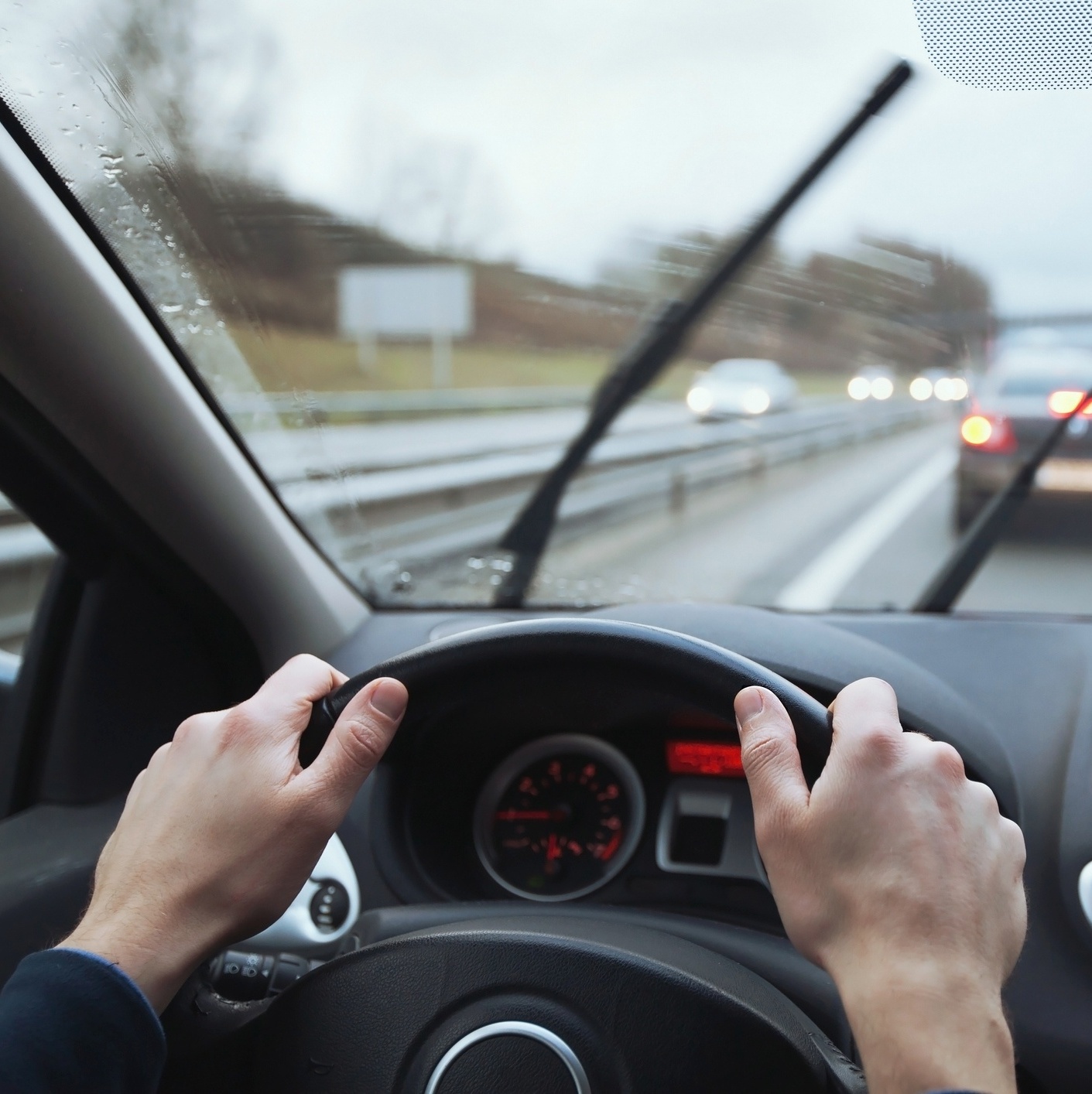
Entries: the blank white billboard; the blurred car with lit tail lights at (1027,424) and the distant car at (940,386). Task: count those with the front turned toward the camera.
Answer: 2

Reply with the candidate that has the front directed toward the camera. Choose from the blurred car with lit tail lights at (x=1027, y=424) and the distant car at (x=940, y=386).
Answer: the distant car at (x=940, y=386)

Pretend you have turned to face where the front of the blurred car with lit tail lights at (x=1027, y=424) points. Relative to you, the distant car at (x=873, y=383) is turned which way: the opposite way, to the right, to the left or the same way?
the opposite way

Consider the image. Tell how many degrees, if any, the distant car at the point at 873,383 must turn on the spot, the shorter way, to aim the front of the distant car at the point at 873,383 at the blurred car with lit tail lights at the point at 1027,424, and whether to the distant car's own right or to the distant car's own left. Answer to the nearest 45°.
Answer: approximately 45° to the distant car's own left

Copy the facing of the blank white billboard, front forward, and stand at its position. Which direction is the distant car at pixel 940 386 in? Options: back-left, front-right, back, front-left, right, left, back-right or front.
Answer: left

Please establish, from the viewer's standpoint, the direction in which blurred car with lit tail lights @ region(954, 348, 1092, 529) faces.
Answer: facing away from the viewer

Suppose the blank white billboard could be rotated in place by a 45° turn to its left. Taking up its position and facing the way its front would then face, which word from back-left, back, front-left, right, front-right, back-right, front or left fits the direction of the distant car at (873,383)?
front-left

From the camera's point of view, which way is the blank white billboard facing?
toward the camera

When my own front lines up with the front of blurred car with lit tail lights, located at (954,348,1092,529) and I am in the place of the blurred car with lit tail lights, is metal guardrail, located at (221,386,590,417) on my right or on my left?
on my left

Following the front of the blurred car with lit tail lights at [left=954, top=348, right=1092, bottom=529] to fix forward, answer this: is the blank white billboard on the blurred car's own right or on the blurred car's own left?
on the blurred car's own left

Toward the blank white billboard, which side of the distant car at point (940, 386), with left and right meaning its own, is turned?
front

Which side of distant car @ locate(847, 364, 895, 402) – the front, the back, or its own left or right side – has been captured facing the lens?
front

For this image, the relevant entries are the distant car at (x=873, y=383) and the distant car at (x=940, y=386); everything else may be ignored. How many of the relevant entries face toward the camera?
2
